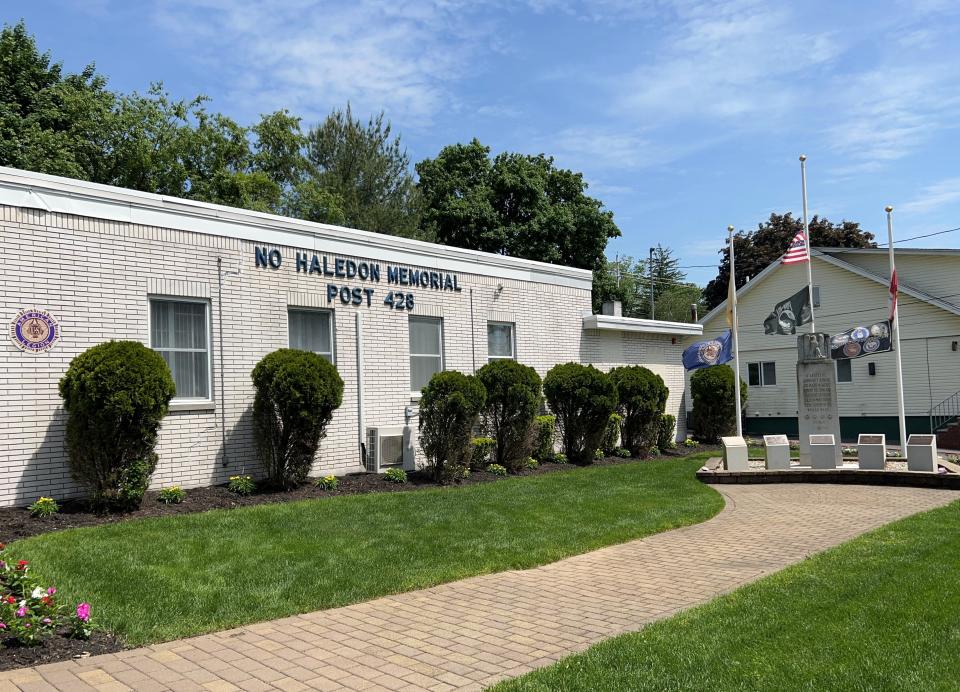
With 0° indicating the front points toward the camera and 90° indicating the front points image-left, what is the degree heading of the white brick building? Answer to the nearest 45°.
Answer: approximately 315°

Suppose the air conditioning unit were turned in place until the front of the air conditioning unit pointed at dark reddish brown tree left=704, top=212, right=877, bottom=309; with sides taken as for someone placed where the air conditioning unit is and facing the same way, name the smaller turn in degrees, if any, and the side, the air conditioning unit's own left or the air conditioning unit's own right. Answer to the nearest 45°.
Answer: approximately 90° to the air conditioning unit's own left

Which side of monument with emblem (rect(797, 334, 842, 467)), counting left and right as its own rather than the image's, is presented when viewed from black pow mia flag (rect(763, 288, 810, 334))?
back

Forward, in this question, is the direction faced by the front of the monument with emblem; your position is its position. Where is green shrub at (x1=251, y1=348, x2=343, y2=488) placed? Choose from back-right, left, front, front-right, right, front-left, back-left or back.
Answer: front-right

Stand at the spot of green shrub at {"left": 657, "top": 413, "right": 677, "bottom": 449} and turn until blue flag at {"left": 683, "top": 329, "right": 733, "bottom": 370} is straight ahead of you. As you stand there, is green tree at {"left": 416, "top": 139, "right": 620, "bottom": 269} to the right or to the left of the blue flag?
left

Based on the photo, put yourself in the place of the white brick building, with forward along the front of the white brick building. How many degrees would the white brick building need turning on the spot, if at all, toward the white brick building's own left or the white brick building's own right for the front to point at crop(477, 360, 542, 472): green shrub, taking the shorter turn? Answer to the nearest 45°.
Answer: approximately 90° to the white brick building's own left

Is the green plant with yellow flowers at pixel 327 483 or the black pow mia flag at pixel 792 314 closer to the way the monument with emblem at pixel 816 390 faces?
the green plant with yellow flowers

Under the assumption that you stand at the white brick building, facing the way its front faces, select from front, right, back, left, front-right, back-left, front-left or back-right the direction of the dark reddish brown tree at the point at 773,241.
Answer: left
